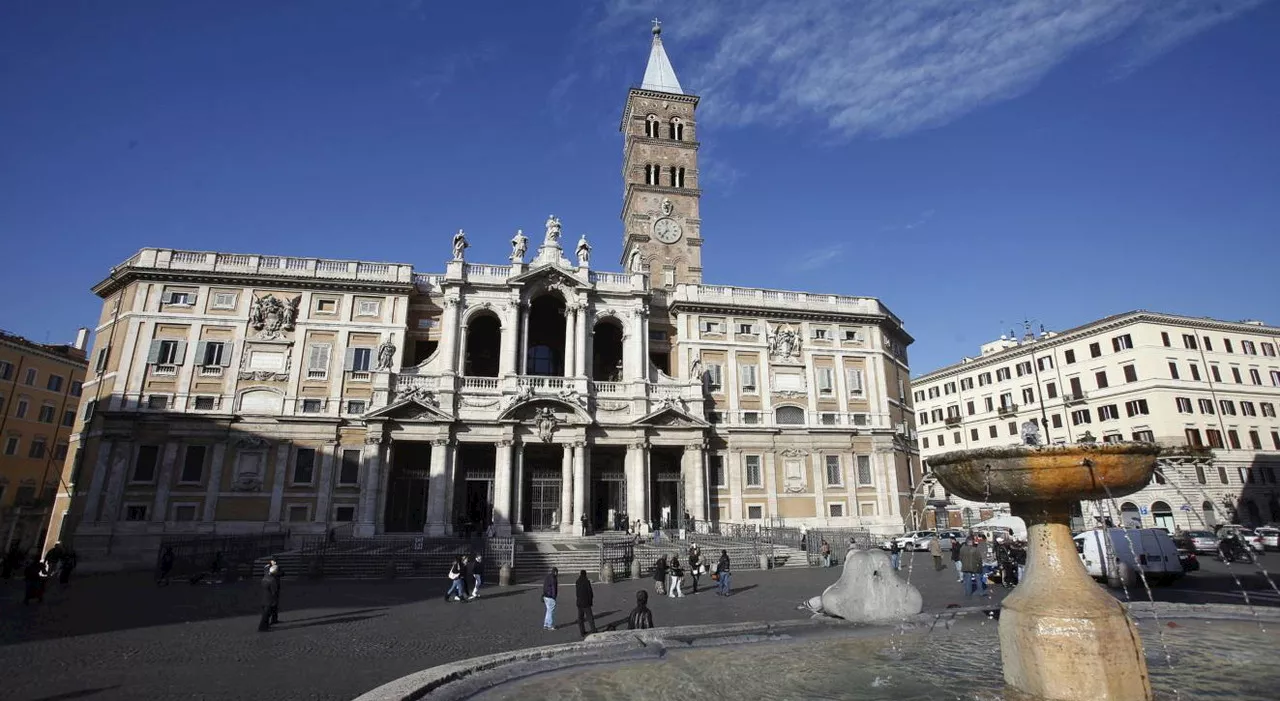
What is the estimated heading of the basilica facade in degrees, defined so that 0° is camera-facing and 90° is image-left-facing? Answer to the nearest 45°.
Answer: approximately 0°

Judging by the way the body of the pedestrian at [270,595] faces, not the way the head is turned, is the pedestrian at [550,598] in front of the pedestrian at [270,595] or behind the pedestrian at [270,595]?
in front

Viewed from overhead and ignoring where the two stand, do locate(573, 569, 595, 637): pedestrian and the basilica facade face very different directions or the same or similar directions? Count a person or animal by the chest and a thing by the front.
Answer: very different directions

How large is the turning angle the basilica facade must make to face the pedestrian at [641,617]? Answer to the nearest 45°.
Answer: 0° — it already faces them

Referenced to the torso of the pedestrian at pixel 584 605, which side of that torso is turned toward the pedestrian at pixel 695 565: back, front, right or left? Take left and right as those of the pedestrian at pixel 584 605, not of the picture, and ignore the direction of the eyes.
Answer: front

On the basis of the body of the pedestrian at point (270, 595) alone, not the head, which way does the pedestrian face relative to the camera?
to the viewer's right

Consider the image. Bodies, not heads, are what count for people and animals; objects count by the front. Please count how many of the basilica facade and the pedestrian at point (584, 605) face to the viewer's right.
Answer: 0

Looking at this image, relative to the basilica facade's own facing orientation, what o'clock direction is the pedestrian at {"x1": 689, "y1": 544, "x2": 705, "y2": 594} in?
The pedestrian is roughly at 11 o'clock from the basilica facade.

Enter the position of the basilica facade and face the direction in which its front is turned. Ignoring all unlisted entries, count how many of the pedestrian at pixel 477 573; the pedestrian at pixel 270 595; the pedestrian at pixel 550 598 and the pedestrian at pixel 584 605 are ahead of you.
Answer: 4

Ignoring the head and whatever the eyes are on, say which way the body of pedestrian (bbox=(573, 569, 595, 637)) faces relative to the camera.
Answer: away from the camera

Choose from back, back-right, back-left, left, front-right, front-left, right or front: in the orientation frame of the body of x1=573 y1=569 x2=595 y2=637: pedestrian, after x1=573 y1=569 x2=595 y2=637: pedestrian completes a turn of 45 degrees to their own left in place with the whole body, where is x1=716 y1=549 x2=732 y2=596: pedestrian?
right

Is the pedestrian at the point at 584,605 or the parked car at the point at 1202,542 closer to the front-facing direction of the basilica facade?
the pedestrian
